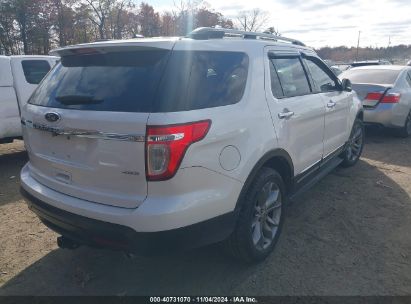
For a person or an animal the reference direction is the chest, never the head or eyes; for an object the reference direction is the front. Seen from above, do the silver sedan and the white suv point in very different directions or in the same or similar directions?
same or similar directions

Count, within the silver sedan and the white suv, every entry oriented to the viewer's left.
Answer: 0

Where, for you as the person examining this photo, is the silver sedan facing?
facing away from the viewer and to the right of the viewer

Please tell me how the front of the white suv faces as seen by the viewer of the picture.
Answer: facing away from the viewer and to the right of the viewer

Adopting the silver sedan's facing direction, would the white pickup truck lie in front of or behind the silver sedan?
behind

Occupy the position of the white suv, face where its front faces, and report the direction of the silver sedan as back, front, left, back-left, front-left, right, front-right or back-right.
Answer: front

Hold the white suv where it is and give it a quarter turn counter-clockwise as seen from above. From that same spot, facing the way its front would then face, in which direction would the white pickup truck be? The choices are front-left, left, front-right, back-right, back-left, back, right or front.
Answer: front
